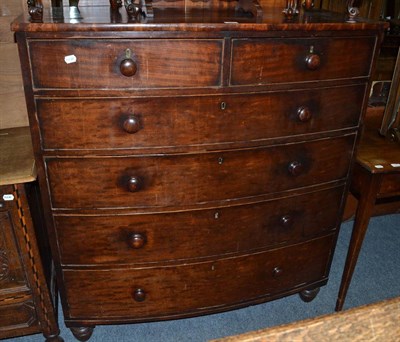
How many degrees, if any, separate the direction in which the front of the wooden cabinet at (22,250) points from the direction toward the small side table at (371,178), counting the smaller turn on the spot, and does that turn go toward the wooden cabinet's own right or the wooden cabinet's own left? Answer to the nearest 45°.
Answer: approximately 90° to the wooden cabinet's own left

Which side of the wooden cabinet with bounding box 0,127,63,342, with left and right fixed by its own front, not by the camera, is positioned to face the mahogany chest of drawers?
left

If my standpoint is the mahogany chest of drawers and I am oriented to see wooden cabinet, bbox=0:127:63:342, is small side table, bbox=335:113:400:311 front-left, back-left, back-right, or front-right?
back-right

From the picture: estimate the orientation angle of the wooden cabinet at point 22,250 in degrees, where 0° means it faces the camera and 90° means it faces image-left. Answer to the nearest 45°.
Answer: approximately 0°
